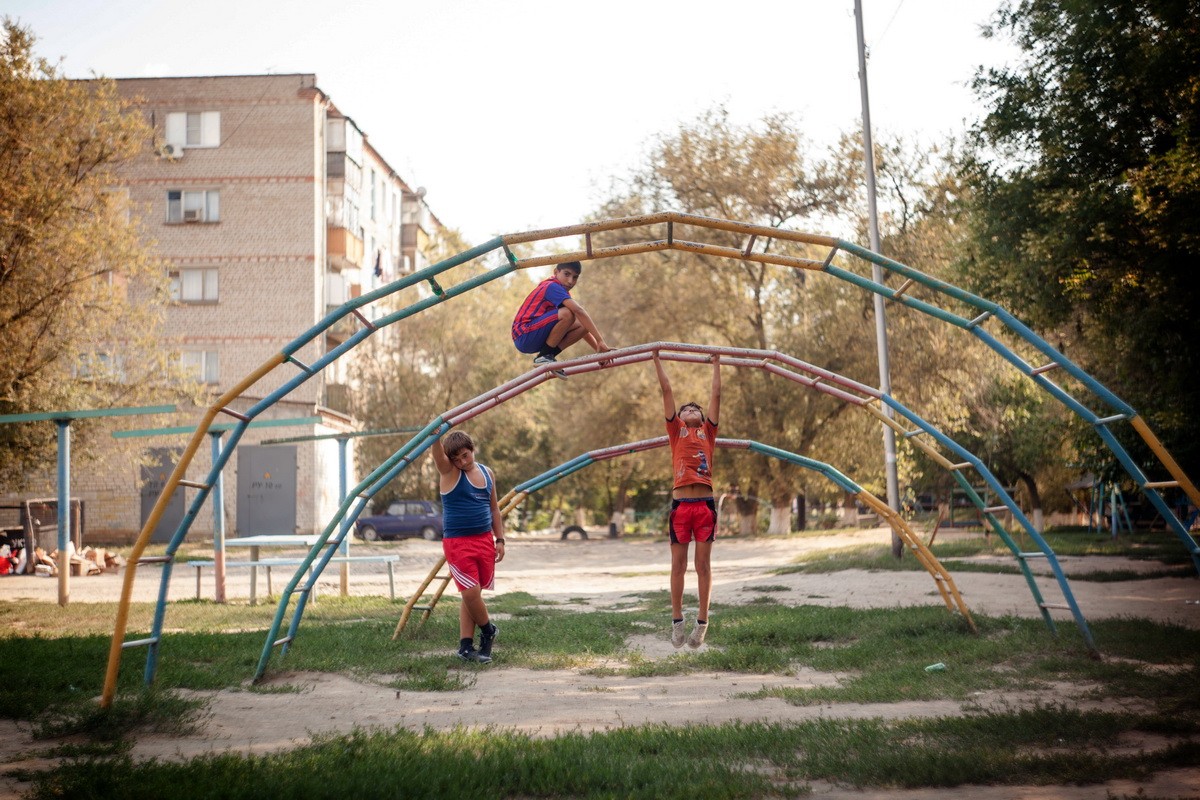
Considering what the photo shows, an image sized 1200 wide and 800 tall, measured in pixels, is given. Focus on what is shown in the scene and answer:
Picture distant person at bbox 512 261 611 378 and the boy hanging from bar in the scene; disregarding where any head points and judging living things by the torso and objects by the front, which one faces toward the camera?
the boy hanging from bar

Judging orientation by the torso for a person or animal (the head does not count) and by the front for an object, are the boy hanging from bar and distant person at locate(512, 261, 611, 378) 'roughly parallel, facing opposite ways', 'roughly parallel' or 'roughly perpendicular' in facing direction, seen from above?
roughly perpendicular

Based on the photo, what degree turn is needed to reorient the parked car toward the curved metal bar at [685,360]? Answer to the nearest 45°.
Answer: approximately 90° to its left

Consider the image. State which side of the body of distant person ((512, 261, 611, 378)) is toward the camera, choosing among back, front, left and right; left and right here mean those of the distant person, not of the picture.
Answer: right

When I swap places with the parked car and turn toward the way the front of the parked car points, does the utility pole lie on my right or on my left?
on my left

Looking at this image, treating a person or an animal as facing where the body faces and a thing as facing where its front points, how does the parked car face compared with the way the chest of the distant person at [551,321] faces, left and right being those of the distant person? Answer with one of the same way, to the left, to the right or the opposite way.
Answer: the opposite way

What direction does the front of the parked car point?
to the viewer's left

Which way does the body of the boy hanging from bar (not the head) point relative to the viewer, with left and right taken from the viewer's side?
facing the viewer

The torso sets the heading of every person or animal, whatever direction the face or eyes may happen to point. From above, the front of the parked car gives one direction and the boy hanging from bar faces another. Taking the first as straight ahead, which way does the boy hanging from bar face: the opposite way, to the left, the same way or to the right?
to the left

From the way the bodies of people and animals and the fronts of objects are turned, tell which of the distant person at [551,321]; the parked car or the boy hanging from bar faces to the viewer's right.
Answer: the distant person

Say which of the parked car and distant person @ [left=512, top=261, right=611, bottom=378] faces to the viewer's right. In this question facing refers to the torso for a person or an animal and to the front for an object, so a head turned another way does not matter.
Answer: the distant person

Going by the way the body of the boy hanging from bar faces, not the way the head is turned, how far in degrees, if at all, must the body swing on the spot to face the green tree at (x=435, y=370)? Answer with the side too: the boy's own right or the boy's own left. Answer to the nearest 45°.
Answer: approximately 180°

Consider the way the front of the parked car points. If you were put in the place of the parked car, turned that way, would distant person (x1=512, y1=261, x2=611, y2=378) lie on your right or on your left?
on your left

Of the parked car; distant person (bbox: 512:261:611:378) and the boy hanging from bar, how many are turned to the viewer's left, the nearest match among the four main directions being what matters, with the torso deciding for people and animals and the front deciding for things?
1

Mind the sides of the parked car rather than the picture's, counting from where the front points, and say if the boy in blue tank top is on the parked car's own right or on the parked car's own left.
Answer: on the parked car's own left

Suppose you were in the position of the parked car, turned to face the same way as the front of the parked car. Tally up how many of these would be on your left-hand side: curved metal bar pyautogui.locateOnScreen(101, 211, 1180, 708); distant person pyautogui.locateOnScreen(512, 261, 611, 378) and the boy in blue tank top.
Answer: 3
